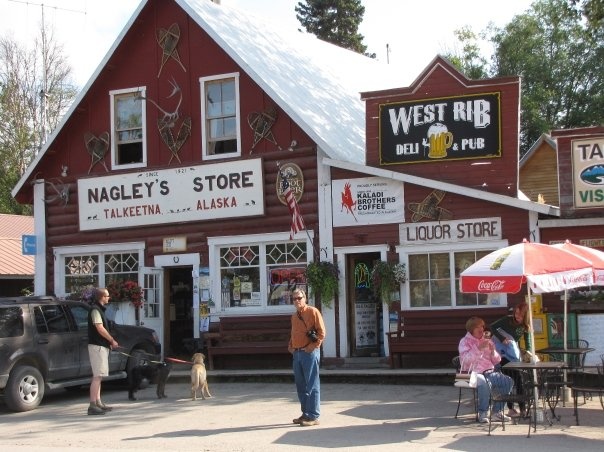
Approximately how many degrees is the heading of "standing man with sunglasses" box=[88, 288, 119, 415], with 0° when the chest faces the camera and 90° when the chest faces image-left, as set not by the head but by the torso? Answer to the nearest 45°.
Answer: approximately 270°

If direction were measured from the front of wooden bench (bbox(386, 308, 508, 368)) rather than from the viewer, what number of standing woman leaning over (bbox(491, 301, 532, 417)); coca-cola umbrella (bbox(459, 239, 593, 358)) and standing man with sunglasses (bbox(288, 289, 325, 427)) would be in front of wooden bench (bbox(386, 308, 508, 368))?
3

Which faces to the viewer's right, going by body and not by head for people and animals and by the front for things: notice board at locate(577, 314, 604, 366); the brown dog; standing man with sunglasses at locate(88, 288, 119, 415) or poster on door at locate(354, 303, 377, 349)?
the standing man with sunglasses

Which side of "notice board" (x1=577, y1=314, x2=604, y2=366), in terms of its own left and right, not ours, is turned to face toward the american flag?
right
